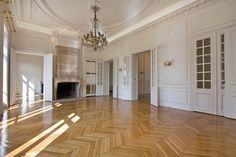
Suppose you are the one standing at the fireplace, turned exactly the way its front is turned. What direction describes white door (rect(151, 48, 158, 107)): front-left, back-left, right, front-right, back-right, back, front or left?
front-left

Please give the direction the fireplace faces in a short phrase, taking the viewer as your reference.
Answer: facing the viewer

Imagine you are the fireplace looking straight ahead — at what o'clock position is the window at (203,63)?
The window is roughly at 11 o'clock from the fireplace.

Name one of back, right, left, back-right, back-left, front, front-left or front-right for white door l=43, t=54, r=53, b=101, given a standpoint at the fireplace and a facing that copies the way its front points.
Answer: front-right

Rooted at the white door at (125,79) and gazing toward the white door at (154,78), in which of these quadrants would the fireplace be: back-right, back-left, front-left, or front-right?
back-right

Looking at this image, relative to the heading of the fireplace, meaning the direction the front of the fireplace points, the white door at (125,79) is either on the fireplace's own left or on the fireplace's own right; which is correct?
on the fireplace's own left

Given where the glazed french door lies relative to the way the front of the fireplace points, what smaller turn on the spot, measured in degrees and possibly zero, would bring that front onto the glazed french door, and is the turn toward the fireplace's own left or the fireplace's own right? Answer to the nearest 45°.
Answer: approximately 45° to the fireplace's own left

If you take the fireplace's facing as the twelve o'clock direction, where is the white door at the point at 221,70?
The white door is roughly at 11 o'clock from the fireplace.
